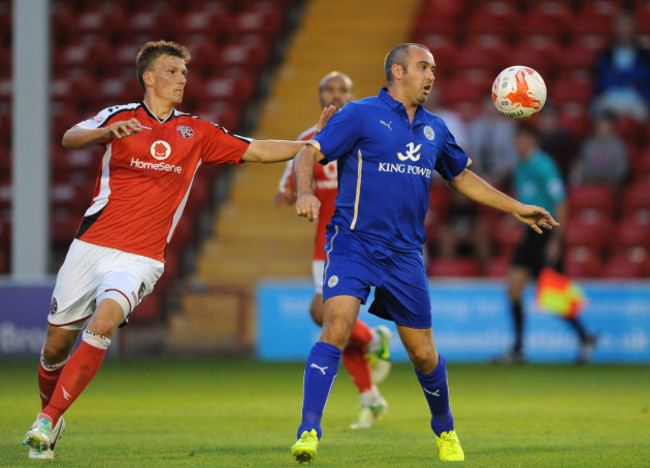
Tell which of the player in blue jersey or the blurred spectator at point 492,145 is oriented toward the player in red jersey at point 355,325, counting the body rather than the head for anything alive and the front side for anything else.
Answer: the blurred spectator

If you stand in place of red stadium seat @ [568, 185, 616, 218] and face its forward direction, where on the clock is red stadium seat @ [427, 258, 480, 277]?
red stadium seat @ [427, 258, 480, 277] is roughly at 2 o'clock from red stadium seat @ [568, 185, 616, 218].

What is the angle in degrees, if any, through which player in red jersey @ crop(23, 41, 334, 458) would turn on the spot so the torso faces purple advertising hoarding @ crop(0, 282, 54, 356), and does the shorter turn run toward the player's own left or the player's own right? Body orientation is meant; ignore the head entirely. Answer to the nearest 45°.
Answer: approximately 135° to the player's own left

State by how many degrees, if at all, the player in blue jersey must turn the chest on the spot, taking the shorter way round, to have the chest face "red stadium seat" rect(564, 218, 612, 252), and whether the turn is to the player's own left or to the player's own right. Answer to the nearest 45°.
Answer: approximately 135° to the player's own left

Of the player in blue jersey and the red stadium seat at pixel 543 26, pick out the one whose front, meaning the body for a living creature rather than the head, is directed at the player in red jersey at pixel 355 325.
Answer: the red stadium seat

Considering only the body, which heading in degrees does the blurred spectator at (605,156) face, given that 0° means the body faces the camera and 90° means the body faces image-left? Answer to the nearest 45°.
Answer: approximately 0°

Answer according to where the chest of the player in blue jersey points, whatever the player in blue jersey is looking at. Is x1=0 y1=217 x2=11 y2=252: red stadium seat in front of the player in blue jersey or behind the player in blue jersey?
behind

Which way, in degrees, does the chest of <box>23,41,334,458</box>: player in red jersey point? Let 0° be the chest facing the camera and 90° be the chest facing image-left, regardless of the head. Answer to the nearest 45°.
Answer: approximately 315°

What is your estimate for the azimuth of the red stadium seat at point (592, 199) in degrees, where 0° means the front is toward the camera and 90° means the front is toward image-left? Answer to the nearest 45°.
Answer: approximately 0°
